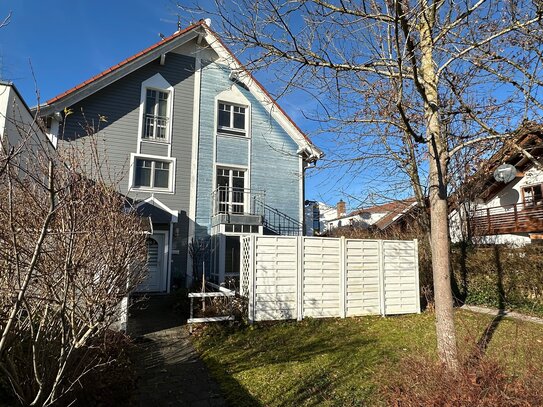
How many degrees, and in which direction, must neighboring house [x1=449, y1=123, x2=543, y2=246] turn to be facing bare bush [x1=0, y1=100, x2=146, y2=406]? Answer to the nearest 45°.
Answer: approximately 45° to its left

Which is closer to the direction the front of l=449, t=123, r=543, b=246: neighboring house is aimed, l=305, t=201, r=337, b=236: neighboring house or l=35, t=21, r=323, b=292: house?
the house

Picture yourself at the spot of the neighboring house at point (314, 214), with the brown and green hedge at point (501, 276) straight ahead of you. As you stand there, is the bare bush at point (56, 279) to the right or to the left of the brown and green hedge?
right

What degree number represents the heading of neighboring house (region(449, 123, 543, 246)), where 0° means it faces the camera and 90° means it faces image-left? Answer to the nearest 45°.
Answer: approximately 45°

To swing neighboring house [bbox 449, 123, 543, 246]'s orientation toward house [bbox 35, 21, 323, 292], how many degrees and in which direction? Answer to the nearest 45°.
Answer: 0° — it already faces it

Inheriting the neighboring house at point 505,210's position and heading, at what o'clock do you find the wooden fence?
The wooden fence is roughly at 11 o'clock from the neighboring house.
